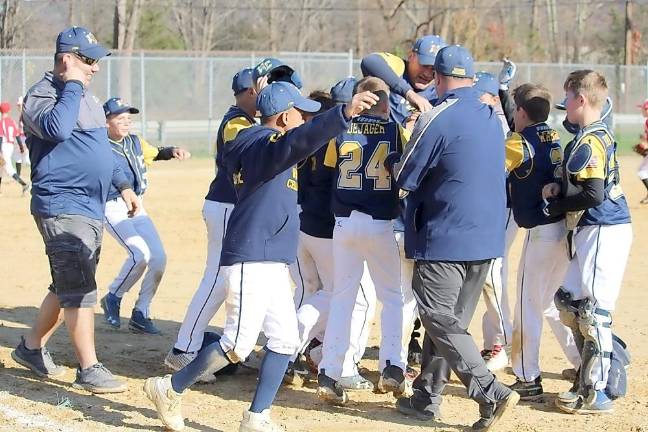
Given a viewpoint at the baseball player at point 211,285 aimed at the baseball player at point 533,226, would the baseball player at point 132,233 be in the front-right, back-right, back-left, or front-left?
back-left

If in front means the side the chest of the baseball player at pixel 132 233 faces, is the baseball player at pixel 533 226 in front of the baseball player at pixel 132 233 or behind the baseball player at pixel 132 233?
in front

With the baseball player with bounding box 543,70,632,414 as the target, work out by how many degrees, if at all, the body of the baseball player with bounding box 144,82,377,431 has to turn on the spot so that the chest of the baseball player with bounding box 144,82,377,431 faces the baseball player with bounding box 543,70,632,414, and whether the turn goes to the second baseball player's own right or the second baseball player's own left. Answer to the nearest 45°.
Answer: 0° — they already face them

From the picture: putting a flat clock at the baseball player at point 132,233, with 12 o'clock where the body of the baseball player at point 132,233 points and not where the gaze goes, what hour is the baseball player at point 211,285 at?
the baseball player at point 211,285 is roughly at 1 o'clock from the baseball player at point 132,233.

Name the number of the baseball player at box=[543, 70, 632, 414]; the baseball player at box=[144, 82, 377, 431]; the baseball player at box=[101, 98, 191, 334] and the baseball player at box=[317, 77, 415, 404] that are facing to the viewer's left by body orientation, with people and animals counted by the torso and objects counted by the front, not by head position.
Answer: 1

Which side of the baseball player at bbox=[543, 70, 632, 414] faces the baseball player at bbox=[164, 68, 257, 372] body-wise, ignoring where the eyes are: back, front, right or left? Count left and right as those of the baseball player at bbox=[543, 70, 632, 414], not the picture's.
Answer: front

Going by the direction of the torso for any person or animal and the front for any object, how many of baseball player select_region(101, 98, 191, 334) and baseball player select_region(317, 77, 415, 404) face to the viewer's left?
0

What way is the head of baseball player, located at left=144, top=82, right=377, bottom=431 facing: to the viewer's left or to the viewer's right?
to the viewer's right

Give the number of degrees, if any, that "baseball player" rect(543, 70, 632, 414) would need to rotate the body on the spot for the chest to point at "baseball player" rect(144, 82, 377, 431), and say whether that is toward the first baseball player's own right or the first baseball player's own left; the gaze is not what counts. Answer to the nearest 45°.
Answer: approximately 45° to the first baseball player's own left

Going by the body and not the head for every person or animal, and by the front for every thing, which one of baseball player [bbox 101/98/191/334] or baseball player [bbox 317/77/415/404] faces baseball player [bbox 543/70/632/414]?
baseball player [bbox 101/98/191/334]

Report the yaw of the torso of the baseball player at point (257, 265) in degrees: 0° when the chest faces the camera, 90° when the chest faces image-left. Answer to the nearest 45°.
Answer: approximately 270°

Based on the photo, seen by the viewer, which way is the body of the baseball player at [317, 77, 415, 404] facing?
away from the camera

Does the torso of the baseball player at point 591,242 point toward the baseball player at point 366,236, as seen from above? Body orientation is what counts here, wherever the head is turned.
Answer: yes

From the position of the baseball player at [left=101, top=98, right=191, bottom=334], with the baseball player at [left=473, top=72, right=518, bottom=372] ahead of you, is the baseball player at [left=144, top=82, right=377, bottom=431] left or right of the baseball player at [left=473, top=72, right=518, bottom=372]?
right

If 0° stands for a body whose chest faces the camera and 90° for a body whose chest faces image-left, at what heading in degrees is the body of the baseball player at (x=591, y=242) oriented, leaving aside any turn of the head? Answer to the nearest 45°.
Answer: approximately 90°

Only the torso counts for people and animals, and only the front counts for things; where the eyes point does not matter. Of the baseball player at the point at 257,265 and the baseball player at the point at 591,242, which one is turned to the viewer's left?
the baseball player at the point at 591,242

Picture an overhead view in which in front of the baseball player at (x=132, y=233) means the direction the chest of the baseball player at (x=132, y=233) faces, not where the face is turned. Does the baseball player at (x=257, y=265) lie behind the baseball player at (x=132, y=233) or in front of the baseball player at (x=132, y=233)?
in front

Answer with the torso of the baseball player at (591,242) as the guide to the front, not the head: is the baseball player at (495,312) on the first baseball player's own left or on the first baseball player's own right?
on the first baseball player's own right
